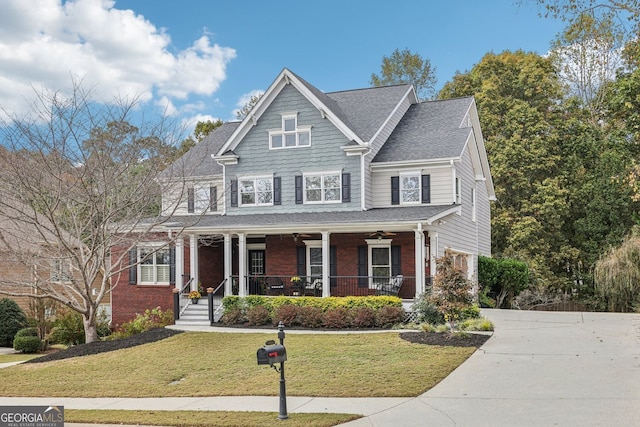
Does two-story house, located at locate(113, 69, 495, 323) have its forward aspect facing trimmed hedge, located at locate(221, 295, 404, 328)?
yes

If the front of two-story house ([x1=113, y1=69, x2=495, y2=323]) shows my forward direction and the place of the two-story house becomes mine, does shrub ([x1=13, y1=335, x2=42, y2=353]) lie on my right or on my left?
on my right

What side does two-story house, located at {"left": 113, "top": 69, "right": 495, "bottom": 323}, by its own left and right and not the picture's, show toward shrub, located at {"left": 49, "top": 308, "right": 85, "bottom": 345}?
right

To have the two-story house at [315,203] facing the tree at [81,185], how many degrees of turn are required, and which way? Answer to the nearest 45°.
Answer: approximately 45° to its right

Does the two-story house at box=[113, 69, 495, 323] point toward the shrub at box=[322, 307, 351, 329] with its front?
yes

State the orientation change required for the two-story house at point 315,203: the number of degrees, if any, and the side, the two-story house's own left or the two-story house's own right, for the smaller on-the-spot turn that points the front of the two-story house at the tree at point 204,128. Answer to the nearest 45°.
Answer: approximately 180°

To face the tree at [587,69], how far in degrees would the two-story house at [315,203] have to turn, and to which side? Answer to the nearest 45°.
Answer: approximately 135° to its left

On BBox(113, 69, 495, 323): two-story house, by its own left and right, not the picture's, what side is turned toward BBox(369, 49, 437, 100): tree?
back

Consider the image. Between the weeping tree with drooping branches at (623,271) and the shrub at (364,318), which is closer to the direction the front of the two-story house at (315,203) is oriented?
the shrub

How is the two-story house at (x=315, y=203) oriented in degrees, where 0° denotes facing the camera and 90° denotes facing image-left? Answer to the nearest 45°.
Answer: approximately 0°

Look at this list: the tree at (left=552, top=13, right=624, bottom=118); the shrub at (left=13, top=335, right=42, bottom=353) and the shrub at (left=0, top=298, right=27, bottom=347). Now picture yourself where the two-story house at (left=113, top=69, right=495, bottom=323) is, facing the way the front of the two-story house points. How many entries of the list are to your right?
2
